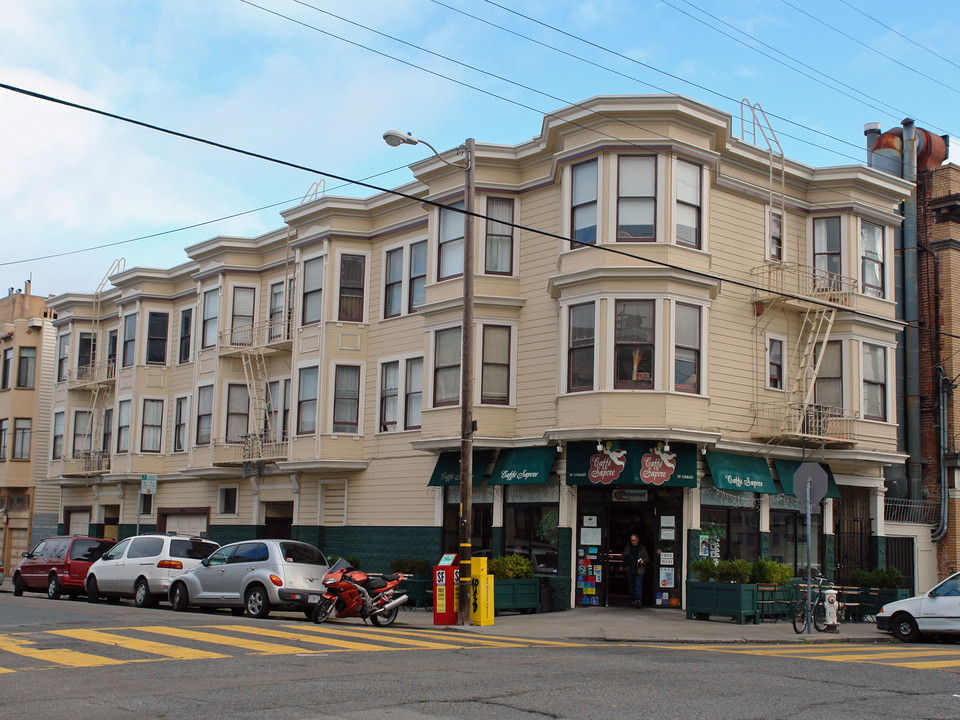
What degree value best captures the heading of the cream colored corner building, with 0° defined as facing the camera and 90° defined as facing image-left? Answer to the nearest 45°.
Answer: approximately 0°

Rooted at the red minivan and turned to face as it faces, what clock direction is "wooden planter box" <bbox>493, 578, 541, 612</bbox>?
The wooden planter box is roughly at 6 o'clock from the red minivan.

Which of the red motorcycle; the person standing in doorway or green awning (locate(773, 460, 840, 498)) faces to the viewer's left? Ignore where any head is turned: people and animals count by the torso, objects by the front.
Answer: the red motorcycle

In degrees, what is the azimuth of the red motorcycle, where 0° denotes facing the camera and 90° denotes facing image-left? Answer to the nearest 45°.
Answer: approximately 90°

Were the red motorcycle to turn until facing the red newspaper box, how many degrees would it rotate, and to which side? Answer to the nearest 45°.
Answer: approximately 135° to its right

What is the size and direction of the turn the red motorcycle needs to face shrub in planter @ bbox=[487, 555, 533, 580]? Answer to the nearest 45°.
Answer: approximately 135° to its right

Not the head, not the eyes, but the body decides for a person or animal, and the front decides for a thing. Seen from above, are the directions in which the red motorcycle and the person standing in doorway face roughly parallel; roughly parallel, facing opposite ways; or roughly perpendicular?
roughly perpendicular

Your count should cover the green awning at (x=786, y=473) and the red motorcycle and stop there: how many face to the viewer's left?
1

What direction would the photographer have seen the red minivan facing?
facing away from the viewer and to the left of the viewer

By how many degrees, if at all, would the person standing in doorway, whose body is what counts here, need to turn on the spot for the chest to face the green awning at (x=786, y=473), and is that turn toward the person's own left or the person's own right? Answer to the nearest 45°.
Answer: approximately 135° to the person's own left

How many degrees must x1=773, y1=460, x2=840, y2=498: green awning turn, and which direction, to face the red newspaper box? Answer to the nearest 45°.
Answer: approximately 90° to its right

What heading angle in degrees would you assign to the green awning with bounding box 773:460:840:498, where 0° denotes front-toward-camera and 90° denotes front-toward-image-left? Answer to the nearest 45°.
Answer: approximately 315°
